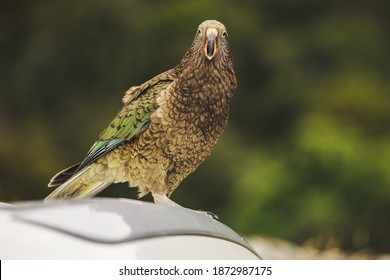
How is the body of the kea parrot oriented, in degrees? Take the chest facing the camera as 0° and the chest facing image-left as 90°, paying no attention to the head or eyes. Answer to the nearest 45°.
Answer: approximately 315°
